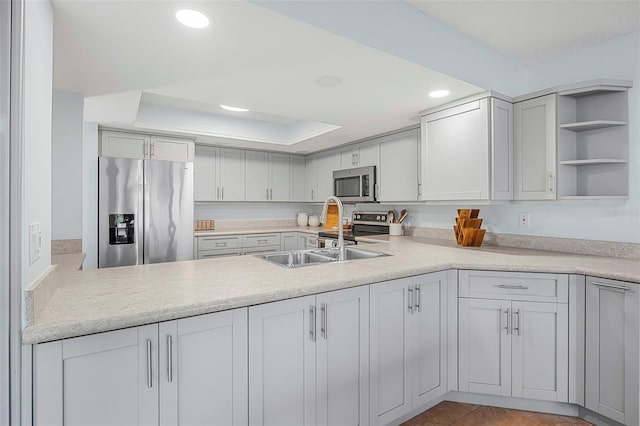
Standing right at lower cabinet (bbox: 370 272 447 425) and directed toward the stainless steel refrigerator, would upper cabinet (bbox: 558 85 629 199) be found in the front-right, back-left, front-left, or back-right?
back-right

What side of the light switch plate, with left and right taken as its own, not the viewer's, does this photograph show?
right

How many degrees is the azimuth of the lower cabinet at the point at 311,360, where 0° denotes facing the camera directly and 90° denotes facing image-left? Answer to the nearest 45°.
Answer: approximately 315°

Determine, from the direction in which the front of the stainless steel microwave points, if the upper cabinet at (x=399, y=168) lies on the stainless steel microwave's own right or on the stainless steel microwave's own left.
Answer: on the stainless steel microwave's own left

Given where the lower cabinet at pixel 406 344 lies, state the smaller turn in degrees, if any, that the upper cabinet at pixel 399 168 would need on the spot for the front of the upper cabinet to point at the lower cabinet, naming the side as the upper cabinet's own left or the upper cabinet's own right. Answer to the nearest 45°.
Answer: approximately 45° to the upper cabinet's own left

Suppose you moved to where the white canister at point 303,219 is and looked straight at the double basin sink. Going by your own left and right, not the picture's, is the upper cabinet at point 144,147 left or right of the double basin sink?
right

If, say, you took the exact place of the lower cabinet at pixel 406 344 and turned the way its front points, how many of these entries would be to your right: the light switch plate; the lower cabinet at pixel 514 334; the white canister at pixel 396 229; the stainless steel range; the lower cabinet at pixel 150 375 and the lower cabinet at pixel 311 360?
3

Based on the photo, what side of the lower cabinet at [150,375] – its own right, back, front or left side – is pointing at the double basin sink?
left

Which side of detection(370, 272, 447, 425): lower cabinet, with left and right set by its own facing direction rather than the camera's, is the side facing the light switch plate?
right
